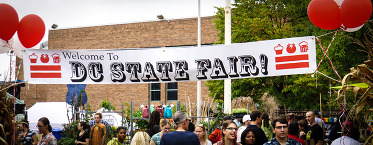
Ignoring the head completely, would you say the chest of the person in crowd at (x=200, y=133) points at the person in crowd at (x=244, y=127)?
no

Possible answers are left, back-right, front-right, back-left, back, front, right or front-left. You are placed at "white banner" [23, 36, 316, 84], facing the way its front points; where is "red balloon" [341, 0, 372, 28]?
front-left

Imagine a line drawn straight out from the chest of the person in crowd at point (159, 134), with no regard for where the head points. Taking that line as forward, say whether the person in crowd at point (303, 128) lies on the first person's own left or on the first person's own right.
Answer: on the first person's own left

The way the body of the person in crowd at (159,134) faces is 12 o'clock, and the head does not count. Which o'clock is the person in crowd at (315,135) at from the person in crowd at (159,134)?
the person in crowd at (315,135) is roughly at 10 o'clock from the person in crowd at (159,134).

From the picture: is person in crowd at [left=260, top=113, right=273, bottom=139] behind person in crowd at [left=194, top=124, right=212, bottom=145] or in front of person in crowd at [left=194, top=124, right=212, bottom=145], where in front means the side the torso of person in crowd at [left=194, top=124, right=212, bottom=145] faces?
behind

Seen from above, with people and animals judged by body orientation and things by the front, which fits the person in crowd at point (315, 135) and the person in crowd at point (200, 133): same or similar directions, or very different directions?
same or similar directions

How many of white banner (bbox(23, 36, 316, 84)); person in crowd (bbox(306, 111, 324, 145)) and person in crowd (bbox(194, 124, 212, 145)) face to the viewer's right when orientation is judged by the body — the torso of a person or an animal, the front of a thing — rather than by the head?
0

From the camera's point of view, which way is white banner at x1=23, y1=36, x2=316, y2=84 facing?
toward the camera

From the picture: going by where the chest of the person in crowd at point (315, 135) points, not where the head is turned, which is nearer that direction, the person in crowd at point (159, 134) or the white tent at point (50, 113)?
the person in crowd

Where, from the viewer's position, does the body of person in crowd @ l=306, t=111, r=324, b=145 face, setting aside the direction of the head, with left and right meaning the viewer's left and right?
facing the viewer and to the left of the viewer

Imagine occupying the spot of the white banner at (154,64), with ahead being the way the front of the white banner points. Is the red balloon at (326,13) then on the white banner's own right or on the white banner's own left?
on the white banner's own left
